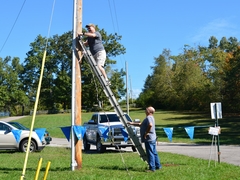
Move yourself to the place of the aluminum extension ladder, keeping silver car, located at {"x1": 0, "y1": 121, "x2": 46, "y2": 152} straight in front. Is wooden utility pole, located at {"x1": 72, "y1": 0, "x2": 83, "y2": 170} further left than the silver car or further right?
left

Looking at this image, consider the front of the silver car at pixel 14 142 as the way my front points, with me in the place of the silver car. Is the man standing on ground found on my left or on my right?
on my right

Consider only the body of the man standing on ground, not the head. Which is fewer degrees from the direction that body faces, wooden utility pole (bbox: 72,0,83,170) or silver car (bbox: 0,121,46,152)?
the wooden utility pole

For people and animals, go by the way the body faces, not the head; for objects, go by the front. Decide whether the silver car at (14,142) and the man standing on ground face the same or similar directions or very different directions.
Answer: very different directions

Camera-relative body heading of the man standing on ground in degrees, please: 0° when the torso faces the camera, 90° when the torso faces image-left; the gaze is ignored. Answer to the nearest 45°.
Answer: approximately 90°

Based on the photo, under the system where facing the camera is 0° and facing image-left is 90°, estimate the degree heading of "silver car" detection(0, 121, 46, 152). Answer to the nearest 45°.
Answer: approximately 270°

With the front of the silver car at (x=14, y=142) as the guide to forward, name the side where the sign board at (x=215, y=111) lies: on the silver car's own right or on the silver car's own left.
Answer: on the silver car's own right

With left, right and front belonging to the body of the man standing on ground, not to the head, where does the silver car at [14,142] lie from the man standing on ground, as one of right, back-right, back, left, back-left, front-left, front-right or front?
front-right
